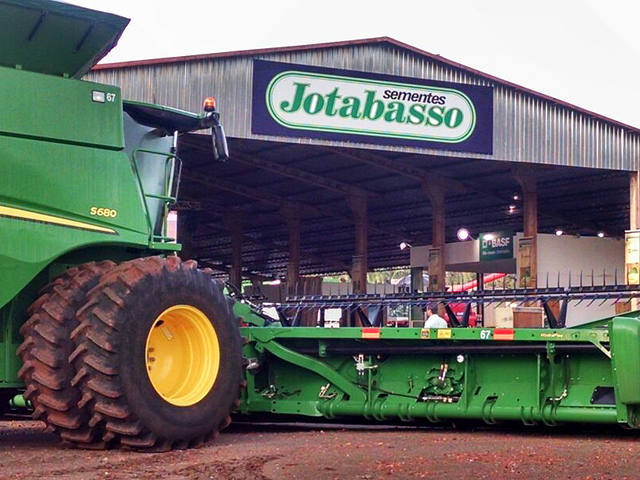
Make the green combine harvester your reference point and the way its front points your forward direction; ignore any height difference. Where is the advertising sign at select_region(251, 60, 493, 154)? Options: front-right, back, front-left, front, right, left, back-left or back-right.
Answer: front-left

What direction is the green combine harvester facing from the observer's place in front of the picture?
facing away from the viewer and to the right of the viewer

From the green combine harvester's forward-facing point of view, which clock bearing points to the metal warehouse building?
The metal warehouse building is roughly at 11 o'clock from the green combine harvester.

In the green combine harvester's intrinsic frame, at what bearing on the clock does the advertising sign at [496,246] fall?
The advertising sign is roughly at 11 o'clock from the green combine harvester.

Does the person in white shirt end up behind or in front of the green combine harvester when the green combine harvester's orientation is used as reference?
in front
